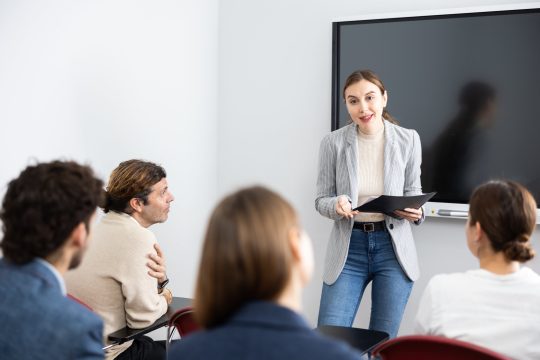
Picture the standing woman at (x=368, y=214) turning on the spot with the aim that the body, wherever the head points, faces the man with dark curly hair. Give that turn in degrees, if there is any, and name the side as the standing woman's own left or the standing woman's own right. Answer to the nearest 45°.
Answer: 0° — they already face them

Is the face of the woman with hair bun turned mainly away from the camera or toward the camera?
away from the camera

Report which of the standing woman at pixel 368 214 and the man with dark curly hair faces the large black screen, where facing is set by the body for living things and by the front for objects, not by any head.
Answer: the man with dark curly hair

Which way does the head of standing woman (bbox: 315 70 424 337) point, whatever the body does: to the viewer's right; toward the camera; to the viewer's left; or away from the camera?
toward the camera

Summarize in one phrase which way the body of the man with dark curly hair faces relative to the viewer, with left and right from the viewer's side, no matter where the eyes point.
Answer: facing away from the viewer and to the right of the viewer

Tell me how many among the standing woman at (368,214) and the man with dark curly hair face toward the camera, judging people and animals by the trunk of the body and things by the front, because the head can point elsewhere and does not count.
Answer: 1

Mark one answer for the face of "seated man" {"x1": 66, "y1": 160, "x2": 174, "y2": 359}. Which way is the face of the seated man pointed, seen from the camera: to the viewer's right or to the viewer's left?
to the viewer's right

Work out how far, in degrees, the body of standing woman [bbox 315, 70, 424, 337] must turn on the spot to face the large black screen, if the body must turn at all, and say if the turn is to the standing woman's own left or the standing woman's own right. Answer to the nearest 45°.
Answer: approximately 135° to the standing woman's own left

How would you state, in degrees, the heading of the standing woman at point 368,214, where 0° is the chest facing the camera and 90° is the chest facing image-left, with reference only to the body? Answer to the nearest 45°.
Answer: approximately 0°

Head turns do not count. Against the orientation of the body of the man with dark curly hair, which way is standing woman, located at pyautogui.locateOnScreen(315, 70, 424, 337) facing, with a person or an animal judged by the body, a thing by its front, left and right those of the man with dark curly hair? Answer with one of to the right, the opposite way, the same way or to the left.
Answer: the opposite way

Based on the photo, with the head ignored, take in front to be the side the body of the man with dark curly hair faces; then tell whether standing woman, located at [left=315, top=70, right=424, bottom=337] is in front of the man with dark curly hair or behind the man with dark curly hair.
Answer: in front

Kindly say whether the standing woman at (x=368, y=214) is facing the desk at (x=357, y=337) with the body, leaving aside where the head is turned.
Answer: yes

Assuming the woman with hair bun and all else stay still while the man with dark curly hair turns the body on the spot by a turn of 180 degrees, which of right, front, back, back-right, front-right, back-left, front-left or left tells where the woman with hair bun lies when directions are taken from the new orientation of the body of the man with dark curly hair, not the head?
back-left

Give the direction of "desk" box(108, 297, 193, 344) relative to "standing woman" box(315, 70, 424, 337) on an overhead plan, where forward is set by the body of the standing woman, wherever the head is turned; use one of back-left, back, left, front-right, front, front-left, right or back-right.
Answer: front-right

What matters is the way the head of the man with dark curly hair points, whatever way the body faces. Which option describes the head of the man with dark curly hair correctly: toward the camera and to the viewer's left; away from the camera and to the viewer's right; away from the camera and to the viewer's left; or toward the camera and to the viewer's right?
away from the camera and to the viewer's right

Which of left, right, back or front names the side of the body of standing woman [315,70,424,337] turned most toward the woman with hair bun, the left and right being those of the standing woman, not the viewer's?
front

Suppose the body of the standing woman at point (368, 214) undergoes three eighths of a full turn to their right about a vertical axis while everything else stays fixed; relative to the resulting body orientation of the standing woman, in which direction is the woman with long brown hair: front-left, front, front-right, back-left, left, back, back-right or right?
back-left
